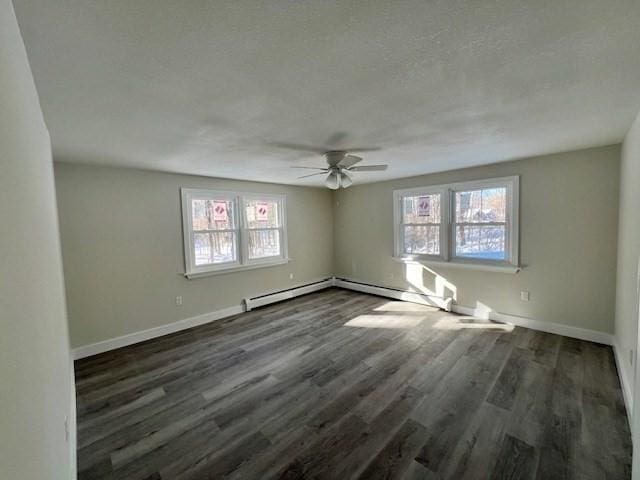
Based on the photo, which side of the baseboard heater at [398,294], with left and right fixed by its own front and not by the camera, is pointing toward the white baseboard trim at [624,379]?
left

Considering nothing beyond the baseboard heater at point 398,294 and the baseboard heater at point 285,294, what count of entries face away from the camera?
0

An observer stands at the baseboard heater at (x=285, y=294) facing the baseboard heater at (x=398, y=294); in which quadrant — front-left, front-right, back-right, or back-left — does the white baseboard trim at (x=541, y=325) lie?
front-right

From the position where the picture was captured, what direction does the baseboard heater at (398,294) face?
facing the viewer and to the left of the viewer

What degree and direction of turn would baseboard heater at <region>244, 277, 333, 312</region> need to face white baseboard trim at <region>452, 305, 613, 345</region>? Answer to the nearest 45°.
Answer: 0° — it already faces it

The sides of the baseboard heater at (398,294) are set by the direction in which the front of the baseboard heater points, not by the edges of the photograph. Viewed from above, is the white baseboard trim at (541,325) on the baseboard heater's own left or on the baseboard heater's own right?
on the baseboard heater's own left

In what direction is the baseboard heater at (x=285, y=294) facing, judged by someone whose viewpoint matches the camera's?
facing the viewer and to the right of the viewer

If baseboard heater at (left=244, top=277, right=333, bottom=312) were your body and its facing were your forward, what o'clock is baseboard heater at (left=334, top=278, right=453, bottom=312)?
baseboard heater at (left=334, top=278, right=453, bottom=312) is roughly at 11 o'clock from baseboard heater at (left=244, top=277, right=333, bottom=312).

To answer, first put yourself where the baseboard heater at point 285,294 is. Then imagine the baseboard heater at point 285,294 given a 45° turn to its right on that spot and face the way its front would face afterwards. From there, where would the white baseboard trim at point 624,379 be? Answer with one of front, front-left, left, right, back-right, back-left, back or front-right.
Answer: front-left

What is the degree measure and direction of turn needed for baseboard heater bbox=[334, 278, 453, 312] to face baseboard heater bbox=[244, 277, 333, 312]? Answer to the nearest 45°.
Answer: approximately 45° to its right

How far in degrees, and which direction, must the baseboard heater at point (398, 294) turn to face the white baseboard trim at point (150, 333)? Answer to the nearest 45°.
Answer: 0° — it already faces it
